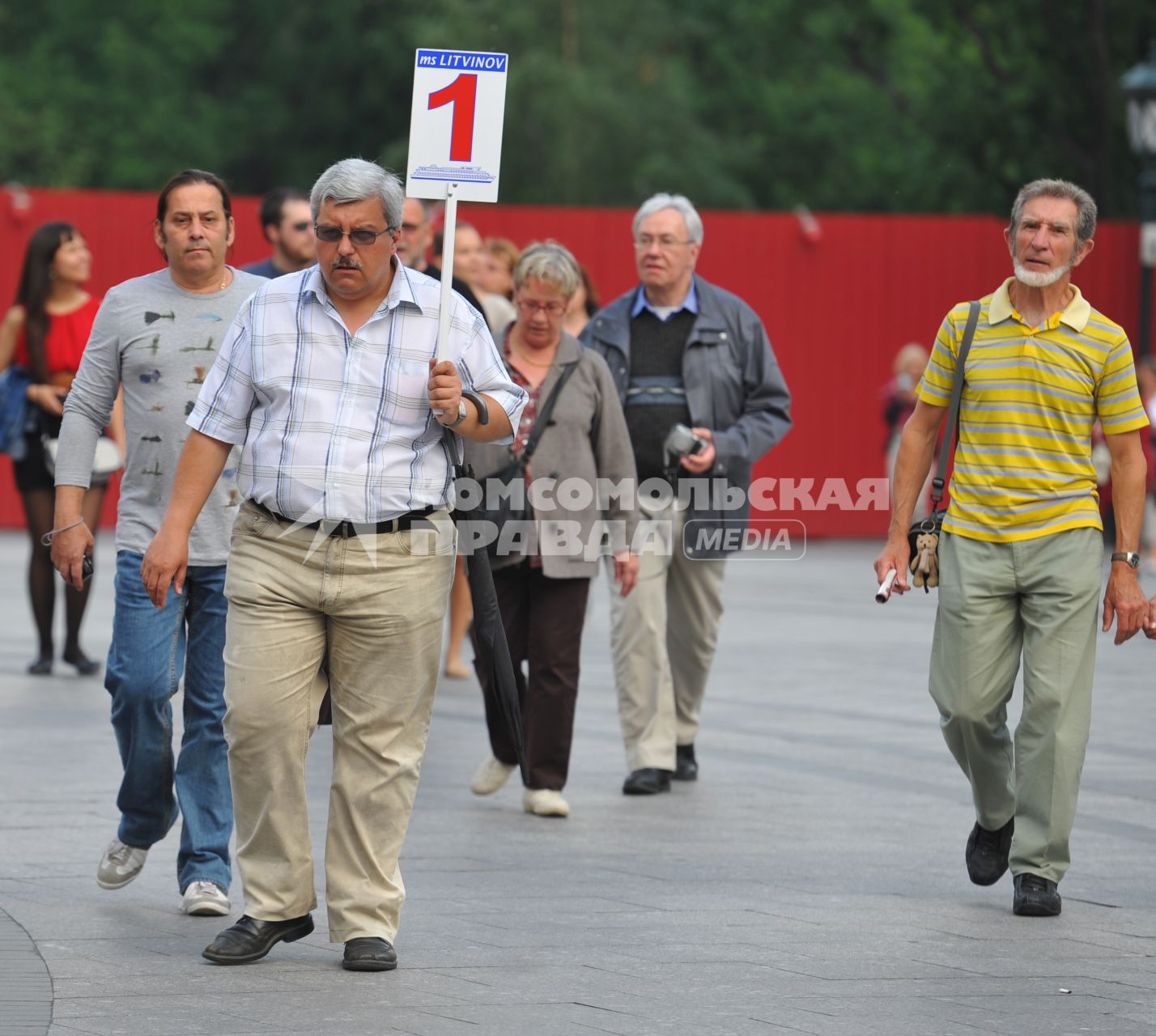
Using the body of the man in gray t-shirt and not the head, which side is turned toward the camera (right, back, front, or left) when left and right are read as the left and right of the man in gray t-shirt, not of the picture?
front

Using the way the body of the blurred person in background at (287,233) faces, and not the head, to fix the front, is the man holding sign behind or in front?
in front

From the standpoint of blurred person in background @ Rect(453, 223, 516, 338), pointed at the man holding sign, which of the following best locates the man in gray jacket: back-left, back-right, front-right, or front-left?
front-left

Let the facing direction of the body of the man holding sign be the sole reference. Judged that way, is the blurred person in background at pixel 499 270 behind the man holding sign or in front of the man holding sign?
behind

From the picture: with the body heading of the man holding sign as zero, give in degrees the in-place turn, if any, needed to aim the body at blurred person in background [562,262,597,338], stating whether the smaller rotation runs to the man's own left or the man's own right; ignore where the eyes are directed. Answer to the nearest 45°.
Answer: approximately 180°

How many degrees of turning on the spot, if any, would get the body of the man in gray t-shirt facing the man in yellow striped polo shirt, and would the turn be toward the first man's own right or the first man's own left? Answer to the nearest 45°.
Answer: approximately 90° to the first man's own left

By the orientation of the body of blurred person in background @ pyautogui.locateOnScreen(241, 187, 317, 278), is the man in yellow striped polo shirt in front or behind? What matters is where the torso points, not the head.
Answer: in front

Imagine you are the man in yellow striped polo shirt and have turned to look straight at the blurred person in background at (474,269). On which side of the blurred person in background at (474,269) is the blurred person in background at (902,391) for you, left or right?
right

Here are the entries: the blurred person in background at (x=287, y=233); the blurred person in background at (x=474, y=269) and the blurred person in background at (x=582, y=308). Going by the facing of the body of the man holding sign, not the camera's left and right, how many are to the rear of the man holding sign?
3

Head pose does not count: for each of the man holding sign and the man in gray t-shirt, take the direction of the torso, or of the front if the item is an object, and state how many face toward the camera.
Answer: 2

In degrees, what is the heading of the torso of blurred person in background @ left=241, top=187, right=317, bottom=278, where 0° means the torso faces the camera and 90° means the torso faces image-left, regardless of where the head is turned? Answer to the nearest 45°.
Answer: approximately 315°

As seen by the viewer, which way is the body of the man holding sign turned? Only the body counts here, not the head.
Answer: toward the camera

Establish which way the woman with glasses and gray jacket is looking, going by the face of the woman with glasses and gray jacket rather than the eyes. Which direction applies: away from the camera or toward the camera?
toward the camera

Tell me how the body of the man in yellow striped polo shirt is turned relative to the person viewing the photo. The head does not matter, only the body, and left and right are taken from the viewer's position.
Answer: facing the viewer

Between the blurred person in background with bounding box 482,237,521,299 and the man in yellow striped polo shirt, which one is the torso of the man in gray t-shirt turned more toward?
the man in yellow striped polo shirt

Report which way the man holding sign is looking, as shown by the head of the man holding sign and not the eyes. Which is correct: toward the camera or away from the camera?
toward the camera
